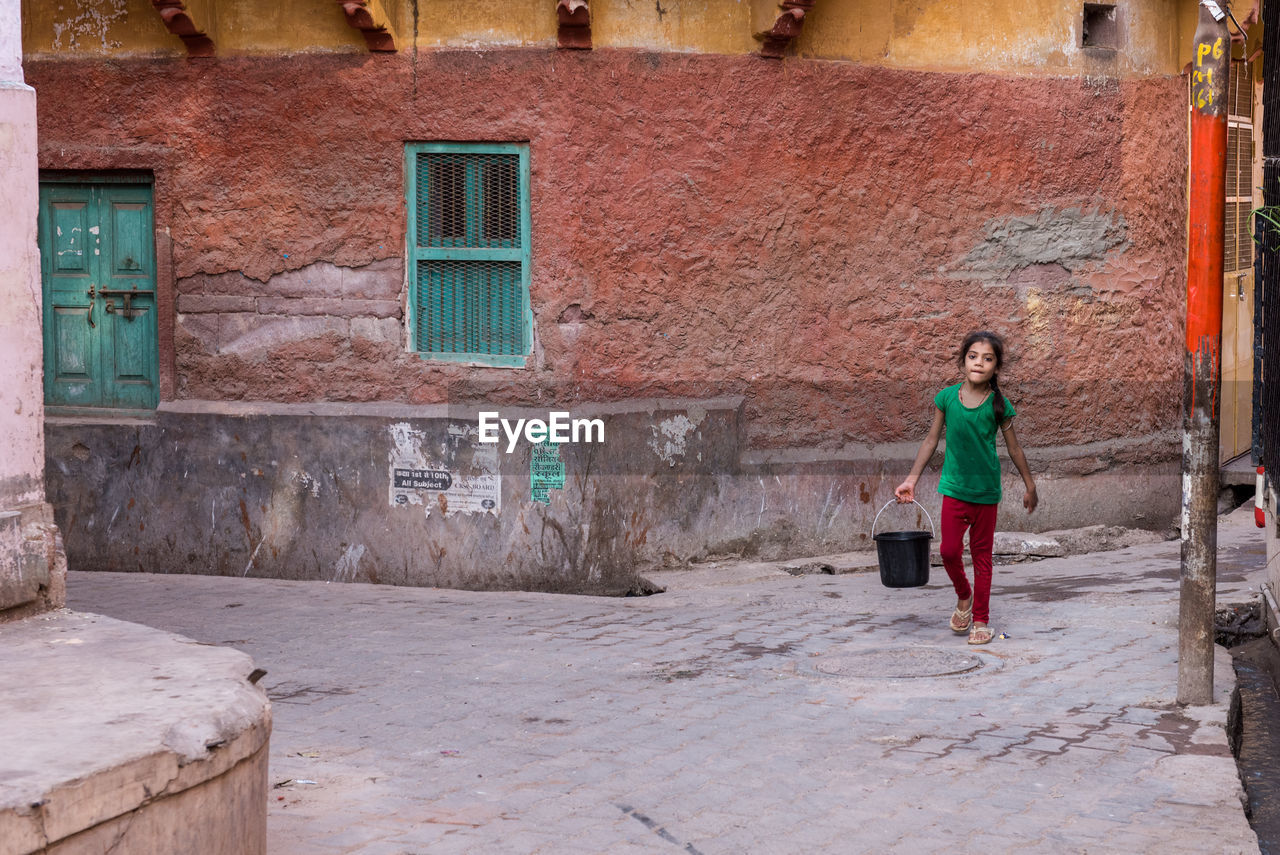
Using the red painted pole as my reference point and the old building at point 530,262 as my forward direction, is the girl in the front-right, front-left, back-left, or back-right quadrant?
front-right

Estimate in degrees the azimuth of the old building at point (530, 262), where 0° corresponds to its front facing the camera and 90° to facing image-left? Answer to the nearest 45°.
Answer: approximately 0°

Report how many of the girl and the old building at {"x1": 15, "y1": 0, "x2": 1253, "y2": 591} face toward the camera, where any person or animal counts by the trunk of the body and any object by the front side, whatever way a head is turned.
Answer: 2

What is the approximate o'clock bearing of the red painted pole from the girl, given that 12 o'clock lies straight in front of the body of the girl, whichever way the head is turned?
The red painted pole is roughly at 11 o'clock from the girl.

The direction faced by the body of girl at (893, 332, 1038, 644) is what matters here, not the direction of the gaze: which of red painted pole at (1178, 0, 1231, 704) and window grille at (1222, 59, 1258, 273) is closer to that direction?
the red painted pole

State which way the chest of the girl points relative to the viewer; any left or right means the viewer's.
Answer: facing the viewer

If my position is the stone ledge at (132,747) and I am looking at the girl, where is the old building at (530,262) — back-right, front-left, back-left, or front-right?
front-left

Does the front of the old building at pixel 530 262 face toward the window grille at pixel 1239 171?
no

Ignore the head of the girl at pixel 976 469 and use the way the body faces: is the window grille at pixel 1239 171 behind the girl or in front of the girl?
behind

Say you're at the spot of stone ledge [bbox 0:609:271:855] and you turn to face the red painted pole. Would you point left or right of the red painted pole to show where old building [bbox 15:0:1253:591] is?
left

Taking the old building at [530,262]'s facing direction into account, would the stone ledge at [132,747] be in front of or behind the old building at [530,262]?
in front

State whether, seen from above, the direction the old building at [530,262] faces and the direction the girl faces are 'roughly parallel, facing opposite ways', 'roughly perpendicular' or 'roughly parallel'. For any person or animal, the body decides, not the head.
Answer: roughly parallel

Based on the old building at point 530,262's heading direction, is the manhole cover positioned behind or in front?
in front

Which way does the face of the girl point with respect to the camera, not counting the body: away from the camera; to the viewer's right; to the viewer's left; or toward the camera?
toward the camera
